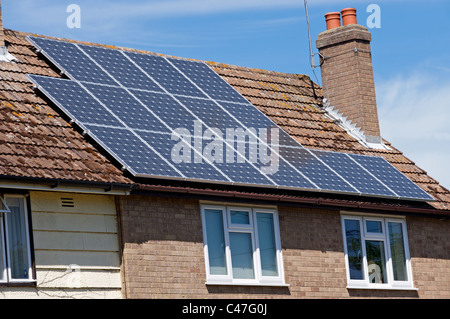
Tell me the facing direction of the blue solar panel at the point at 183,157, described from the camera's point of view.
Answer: facing the viewer and to the right of the viewer

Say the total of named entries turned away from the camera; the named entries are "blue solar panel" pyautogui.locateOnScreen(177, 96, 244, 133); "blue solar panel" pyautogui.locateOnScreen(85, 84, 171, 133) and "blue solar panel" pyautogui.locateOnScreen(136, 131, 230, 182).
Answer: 0

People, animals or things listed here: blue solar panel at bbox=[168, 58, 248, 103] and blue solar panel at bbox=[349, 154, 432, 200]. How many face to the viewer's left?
0

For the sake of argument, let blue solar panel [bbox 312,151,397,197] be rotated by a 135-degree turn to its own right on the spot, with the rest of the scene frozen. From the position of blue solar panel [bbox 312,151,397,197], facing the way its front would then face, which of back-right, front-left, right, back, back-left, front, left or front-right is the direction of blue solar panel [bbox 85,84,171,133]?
front-left

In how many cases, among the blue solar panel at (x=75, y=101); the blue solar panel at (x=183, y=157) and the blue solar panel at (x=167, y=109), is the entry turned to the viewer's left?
0

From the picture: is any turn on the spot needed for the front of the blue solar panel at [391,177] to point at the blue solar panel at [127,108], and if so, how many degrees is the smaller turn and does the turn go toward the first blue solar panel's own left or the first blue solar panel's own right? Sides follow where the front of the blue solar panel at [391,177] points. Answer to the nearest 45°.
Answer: approximately 90° to the first blue solar panel's own right

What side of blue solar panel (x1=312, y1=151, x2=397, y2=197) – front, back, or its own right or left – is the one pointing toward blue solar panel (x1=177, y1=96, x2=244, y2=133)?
right

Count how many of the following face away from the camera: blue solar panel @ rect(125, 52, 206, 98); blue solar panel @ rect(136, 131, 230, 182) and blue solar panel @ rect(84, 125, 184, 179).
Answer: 0

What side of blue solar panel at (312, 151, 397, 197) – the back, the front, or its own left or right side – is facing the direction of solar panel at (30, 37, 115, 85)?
right
